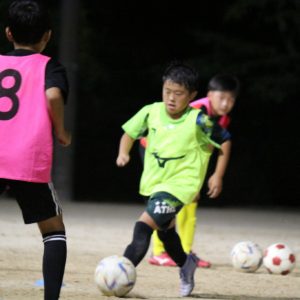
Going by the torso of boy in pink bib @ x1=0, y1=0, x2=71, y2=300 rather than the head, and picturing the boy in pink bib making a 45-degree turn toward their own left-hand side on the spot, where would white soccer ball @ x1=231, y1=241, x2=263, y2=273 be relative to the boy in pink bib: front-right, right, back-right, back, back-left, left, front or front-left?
right

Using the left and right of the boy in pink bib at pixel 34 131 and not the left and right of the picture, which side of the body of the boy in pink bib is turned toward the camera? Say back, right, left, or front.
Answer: back

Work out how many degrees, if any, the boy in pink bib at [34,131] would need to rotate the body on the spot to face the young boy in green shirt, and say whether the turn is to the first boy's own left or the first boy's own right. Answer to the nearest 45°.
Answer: approximately 45° to the first boy's own right

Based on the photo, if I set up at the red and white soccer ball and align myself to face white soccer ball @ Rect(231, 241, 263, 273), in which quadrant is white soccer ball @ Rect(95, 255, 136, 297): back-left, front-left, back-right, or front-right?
front-left

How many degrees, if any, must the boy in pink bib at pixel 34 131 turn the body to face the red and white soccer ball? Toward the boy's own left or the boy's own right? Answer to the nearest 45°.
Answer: approximately 45° to the boy's own right

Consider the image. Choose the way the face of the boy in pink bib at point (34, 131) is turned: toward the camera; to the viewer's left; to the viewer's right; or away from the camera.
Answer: away from the camera
